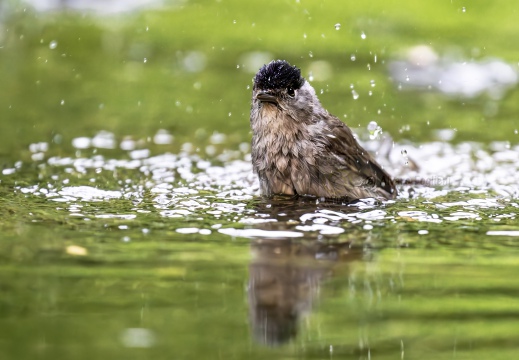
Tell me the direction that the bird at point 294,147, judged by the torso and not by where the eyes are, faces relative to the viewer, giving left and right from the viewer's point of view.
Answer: facing the viewer and to the left of the viewer

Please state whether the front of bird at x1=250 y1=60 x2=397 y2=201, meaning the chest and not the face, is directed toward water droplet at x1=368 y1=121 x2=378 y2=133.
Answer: no
